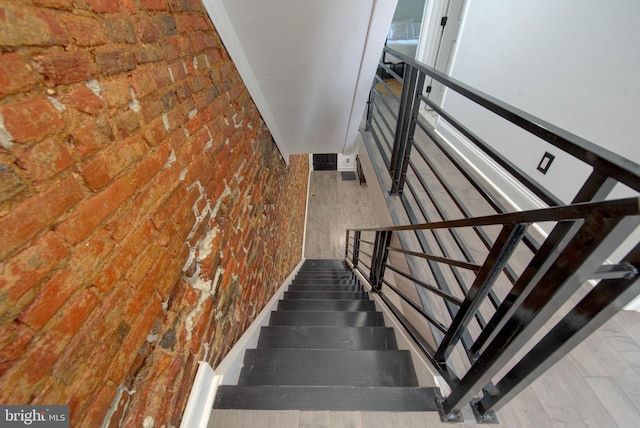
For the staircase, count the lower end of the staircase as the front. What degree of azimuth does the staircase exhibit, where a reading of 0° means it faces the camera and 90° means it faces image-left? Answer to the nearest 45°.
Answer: approximately 180°

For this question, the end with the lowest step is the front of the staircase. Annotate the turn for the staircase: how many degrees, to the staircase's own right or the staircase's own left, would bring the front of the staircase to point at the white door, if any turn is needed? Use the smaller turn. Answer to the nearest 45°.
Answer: approximately 45° to the staircase's own right
